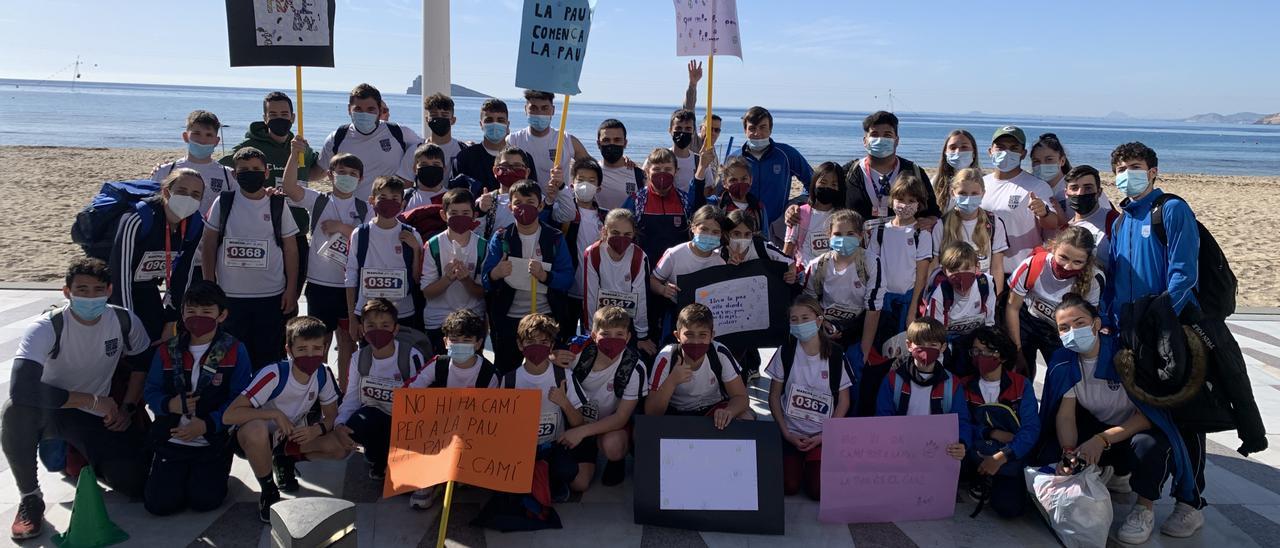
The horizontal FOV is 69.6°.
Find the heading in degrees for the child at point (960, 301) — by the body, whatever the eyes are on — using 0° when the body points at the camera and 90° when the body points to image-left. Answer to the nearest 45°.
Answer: approximately 0°

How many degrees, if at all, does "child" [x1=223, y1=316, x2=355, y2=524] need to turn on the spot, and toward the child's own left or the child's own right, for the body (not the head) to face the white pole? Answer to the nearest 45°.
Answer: approximately 135° to the child's own left

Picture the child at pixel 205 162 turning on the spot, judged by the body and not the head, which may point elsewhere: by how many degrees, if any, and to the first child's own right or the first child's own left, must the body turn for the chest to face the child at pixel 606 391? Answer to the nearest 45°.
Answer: approximately 45° to the first child's own left

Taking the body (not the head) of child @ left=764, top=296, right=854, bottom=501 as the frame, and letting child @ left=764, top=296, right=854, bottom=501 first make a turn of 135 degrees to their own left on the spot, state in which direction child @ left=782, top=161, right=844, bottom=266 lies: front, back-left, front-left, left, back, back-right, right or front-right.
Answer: front-left

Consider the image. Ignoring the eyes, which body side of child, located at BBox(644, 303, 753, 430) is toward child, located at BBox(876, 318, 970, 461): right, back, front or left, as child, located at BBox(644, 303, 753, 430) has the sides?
left

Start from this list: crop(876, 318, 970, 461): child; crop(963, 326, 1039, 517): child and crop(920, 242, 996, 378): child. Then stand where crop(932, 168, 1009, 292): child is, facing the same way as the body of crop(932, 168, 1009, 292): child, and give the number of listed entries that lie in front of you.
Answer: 3

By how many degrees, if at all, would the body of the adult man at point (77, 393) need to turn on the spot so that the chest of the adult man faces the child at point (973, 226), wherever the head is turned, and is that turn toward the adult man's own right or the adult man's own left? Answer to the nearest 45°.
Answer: approximately 90° to the adult man's own left

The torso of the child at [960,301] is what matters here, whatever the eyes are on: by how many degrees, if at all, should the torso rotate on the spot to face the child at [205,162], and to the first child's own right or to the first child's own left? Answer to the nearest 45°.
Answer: approximately 90° to the first child's own right

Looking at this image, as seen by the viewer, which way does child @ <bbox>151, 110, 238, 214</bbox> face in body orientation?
toward the camera

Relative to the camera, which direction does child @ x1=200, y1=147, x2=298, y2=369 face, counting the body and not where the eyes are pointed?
toward the camera

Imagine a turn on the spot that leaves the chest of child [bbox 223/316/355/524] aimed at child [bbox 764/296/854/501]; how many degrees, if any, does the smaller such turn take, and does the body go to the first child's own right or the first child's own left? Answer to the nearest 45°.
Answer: approximately 45° to the first child's own left

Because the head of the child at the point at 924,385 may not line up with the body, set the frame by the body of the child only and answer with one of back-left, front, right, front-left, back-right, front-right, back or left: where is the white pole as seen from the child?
back-right

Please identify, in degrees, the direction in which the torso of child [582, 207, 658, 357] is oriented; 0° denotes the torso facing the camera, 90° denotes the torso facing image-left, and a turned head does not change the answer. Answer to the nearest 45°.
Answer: approximately 0°
